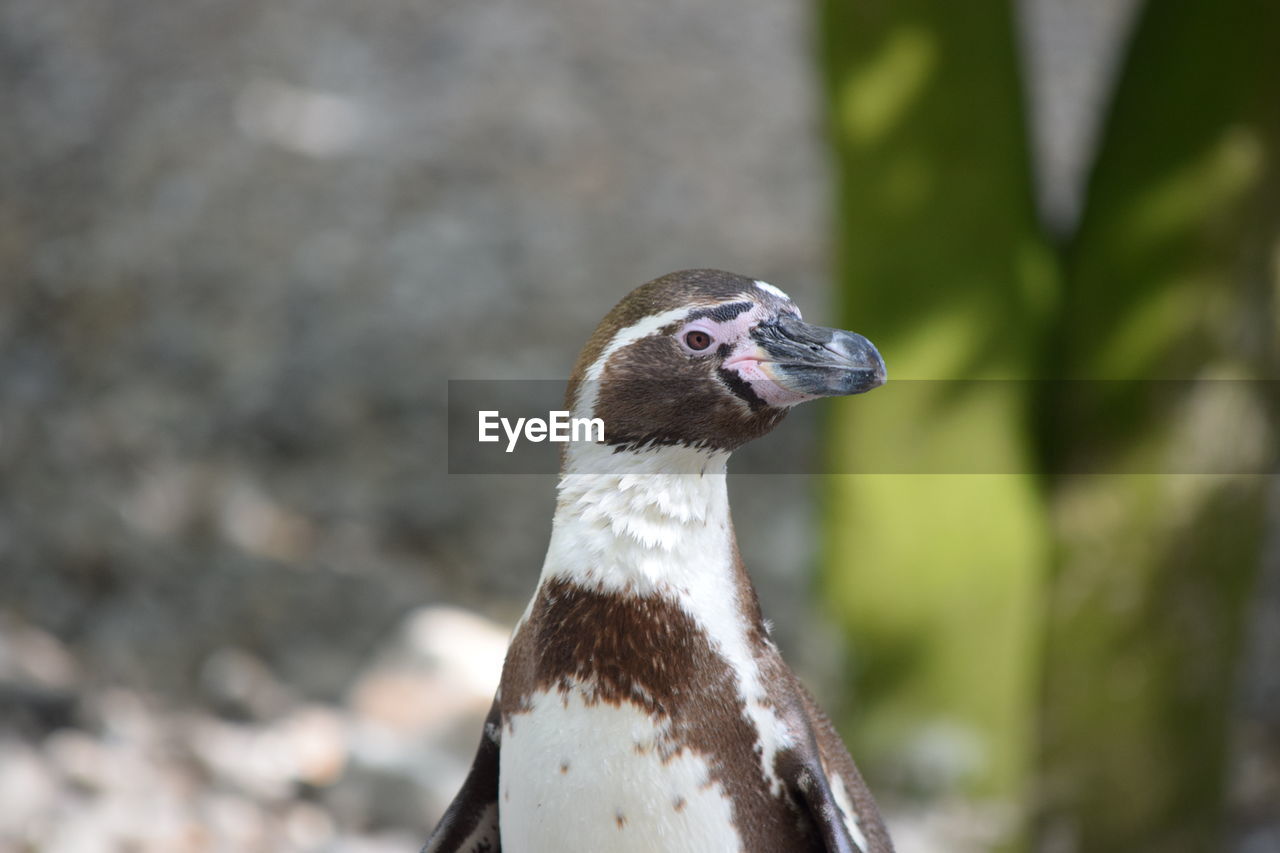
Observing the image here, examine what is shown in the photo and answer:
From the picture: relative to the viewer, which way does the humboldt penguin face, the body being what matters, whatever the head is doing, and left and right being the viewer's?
facing the viewer and to the left of the viewer
